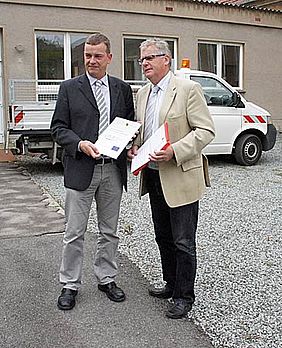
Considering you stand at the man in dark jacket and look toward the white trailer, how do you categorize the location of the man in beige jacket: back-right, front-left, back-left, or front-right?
back-right

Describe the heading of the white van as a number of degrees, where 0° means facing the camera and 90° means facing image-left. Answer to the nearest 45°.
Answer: approximately 270°

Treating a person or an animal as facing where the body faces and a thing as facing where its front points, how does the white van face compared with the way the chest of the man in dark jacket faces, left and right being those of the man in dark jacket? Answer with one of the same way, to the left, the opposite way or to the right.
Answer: to the left

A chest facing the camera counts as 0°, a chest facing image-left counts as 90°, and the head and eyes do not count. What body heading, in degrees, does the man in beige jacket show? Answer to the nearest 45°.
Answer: approximately 45°

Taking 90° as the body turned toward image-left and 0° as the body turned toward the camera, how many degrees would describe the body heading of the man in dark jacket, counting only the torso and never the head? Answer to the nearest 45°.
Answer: approximately 0°

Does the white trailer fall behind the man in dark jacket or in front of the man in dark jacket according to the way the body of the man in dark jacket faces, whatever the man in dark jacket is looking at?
behind

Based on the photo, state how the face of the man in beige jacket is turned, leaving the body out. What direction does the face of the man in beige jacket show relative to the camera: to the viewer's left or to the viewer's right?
to the viewer's left

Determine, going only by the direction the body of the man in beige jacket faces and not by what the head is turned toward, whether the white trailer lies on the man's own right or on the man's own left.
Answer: on the man's own right
